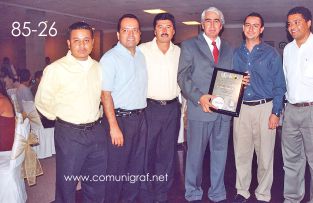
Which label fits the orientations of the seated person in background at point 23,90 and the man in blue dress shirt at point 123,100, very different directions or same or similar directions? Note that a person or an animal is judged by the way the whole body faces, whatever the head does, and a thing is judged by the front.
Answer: very different directions

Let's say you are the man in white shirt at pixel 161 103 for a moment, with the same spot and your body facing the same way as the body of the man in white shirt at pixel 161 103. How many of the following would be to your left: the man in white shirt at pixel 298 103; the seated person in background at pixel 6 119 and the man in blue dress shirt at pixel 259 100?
2

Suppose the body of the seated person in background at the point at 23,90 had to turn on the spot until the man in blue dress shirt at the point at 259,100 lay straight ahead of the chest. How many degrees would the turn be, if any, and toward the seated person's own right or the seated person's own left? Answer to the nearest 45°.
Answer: approximately 135° to the seated person's own right

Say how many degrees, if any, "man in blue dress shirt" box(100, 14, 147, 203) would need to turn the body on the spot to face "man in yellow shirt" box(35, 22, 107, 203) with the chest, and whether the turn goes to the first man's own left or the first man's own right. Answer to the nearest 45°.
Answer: approximately 90° to the first man's own right

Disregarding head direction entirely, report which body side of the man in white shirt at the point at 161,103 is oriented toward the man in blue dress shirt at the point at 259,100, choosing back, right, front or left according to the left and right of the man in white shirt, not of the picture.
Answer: left

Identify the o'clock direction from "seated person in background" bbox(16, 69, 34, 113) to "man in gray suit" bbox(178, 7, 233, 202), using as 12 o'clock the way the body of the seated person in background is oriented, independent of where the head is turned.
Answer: The man in gray suit is roughly at 5 o'clock from the seated person in background.
